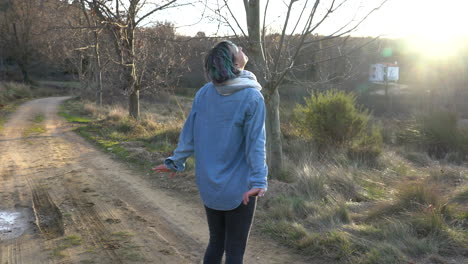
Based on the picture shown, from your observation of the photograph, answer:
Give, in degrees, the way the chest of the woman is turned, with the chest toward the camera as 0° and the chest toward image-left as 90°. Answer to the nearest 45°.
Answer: approximately 225°

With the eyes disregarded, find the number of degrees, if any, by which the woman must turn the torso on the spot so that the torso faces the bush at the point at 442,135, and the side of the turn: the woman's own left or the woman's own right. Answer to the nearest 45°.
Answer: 0° — they already face it

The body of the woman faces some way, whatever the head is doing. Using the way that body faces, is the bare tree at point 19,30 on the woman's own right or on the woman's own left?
on the woman's own left

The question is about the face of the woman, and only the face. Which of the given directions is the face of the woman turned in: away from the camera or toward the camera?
away from the camera

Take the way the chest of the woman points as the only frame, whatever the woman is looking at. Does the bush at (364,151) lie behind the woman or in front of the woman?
in front

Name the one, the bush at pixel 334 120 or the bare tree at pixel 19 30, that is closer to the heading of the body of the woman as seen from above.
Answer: the bush

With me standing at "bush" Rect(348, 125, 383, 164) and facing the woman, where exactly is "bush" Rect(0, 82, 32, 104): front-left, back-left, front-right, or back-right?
back-right

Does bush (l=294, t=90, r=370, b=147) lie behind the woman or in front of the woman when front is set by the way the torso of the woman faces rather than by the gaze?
in front

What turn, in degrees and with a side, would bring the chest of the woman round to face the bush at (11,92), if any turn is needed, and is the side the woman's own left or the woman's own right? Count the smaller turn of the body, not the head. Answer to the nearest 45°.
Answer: approximately 90° to the woman's own left
